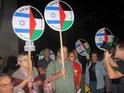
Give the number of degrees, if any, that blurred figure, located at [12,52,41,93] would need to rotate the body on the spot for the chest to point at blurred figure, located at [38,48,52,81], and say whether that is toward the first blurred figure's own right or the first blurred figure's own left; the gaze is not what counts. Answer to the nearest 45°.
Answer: approximately 135° to the first blurred figure's own left

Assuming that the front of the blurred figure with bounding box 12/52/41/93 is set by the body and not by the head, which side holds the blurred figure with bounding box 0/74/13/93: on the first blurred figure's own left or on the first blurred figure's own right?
on the first blurred figure's own right

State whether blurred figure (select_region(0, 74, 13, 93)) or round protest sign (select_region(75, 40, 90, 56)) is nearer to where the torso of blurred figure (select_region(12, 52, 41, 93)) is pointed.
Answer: the blurred figure

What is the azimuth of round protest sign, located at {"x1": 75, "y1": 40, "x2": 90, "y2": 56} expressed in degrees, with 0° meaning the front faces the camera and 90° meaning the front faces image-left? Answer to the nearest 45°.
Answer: approximately 0°

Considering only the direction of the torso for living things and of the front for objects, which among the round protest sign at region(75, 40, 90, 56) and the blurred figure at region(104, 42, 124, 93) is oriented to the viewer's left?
the blurred figure

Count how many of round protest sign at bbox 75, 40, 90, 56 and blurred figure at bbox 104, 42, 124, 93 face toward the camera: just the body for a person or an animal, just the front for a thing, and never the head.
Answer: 1

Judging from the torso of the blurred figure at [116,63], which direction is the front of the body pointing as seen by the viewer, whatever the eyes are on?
to the viewer's left

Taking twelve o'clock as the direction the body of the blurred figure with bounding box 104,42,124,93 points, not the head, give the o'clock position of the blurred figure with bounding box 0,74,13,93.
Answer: the blurred figure with bounding box 0,74,13,93 is roughly at 11 o'clock from the blurred figure with bounding box 104,42,124,93.
